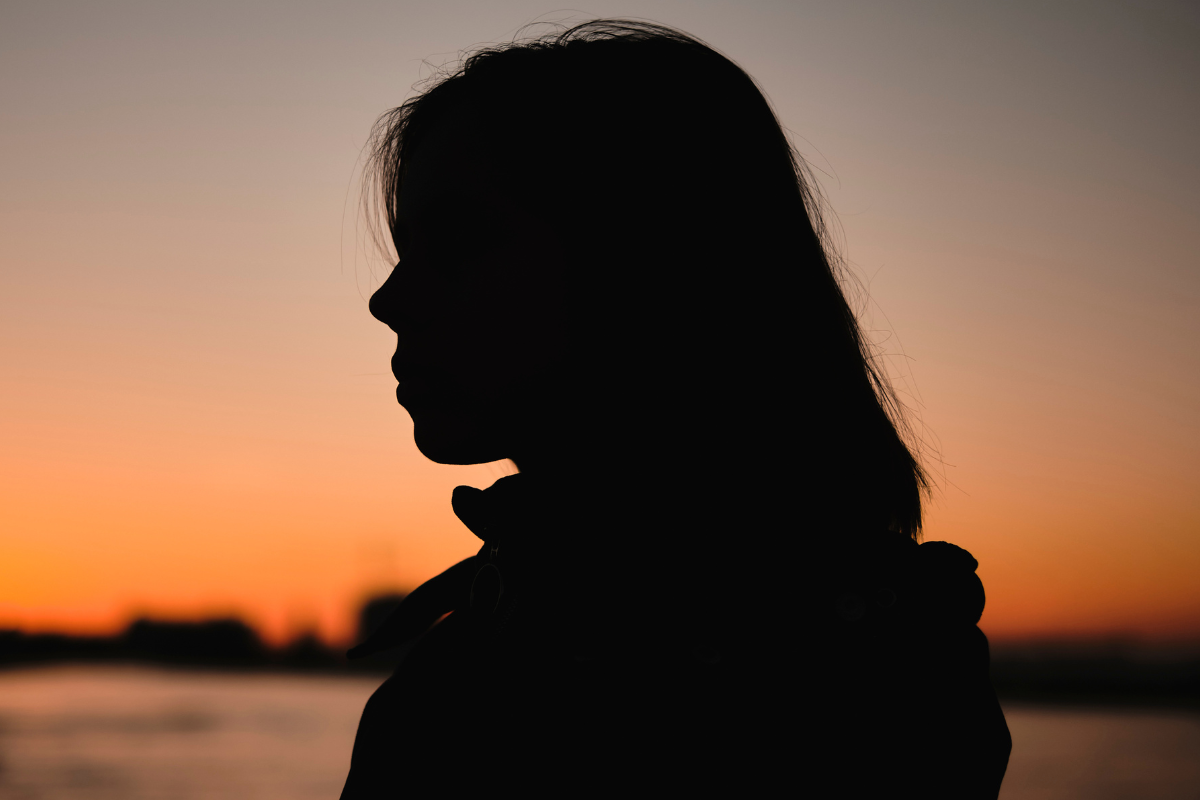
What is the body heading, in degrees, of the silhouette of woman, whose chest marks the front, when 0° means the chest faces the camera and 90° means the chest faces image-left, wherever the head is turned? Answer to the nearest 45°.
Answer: approximately 90°
